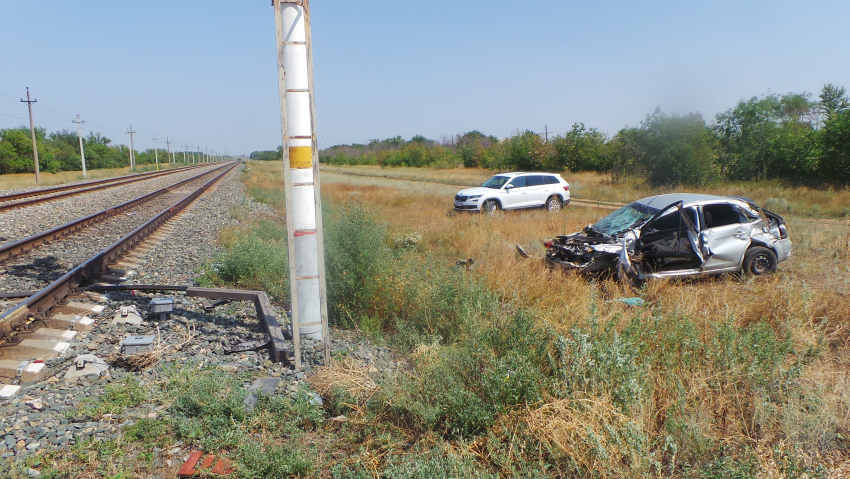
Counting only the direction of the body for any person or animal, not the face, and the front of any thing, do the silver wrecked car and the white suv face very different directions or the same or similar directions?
same or similar directions

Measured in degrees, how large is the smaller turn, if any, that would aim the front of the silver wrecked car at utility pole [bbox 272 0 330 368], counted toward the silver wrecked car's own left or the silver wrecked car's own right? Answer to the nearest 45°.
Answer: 0° — it already faces it

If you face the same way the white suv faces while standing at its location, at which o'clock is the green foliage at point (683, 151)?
The green foliage is roughly at 6 o'clock from the white suv.

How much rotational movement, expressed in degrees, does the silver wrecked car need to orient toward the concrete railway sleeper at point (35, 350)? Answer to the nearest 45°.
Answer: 0° — it already faces it

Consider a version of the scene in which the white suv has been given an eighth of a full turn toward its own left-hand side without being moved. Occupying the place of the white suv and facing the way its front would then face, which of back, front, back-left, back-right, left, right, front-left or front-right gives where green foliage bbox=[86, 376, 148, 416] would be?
front

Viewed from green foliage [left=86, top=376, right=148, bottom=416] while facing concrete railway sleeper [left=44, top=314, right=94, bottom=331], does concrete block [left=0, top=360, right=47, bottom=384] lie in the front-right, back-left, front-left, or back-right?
front-left

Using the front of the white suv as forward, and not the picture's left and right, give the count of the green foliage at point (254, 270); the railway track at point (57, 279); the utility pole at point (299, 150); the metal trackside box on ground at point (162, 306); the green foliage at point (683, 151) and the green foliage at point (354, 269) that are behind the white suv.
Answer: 1

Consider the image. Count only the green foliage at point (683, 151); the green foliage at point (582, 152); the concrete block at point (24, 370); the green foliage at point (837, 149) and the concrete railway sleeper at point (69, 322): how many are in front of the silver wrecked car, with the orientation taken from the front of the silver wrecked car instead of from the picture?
2

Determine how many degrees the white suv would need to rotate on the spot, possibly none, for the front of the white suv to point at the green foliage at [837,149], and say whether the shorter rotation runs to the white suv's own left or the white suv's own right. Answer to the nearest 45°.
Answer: approximately 180°

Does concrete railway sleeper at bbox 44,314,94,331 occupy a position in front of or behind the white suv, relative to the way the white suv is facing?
in front

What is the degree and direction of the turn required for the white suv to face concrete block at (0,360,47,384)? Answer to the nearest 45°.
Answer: approximately 45° to its left

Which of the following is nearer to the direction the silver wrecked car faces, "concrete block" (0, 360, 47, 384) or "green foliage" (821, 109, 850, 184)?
the concrete block

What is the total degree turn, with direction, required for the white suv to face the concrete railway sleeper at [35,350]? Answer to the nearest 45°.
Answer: approximately 45° to its left

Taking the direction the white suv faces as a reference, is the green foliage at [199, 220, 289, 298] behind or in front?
in front

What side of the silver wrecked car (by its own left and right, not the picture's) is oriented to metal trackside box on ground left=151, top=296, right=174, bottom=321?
front

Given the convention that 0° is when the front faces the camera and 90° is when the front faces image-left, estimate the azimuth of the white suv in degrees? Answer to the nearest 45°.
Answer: approximately 45°

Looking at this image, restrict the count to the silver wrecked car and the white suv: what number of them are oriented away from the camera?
0
